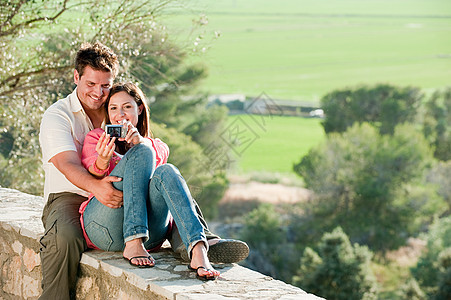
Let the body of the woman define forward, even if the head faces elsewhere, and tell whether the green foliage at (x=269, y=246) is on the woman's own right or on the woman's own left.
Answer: on the woman's own left

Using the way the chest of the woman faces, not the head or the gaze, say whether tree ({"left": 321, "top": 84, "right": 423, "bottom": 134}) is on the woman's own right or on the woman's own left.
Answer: on the woman's own left

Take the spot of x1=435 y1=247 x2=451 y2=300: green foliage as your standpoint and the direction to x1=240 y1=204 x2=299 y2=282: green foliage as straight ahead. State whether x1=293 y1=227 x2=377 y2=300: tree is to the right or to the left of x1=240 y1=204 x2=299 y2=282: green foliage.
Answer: left

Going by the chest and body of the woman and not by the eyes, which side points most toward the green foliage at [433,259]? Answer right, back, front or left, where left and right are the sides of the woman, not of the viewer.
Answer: left

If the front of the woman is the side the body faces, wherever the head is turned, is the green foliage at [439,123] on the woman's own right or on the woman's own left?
on the woman's own left

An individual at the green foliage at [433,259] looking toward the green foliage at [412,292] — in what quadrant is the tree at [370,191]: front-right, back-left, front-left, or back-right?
back-right

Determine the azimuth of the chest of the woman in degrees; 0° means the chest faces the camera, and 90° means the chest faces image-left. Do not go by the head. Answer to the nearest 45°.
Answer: approximately 315°

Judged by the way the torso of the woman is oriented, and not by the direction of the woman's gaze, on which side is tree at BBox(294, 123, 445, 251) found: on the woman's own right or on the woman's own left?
on the woman's own left

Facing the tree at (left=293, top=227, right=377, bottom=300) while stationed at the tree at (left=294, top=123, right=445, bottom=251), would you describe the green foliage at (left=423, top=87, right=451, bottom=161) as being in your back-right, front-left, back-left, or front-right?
back-left
